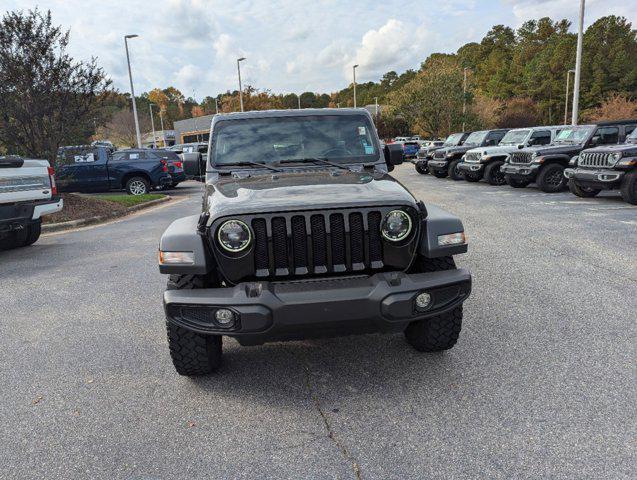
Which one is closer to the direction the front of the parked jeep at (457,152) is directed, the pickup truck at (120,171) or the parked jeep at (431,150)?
the pickup truck

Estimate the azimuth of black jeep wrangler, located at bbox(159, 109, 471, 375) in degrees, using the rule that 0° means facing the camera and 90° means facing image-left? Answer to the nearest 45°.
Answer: approximately 0°

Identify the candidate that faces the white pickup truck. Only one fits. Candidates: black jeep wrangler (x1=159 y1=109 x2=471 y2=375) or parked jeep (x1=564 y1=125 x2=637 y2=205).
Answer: the parked jeep

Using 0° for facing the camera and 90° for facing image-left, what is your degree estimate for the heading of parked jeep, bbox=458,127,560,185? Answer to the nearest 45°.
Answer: approximately 45°

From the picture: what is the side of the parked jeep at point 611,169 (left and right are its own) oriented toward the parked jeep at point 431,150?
right

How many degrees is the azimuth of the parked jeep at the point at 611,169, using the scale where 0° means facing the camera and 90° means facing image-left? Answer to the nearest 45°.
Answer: approximately 45°

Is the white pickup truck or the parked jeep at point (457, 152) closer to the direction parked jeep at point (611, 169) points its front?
the white pickup truck
